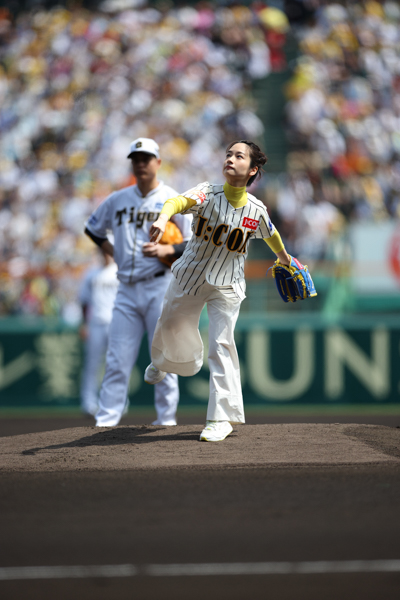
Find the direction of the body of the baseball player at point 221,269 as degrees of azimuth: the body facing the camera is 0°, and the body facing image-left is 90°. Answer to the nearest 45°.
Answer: approximately 0°

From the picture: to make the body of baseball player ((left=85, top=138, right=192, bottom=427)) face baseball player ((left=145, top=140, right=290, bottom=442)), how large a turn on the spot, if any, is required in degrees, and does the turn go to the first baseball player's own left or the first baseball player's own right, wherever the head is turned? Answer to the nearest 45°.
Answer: approximately 45° to the first baseball player's own left

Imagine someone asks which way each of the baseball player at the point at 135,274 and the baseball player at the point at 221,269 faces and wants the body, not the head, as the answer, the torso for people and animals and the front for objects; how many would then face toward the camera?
2

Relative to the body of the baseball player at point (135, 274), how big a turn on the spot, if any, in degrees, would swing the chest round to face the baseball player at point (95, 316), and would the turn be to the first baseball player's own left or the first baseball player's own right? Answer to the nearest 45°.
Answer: approximately 180°

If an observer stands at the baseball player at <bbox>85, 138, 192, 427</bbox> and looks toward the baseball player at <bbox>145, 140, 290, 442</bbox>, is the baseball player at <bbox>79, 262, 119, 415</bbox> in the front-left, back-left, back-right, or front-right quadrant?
back-left

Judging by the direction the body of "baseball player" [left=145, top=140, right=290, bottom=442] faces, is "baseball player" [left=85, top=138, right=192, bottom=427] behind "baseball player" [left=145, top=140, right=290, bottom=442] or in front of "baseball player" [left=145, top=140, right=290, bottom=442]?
behind

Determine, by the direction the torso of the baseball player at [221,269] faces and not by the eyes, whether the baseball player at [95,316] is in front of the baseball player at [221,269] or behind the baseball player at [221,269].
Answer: behind

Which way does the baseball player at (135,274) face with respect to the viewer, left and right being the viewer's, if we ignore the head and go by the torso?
facing the viewer
